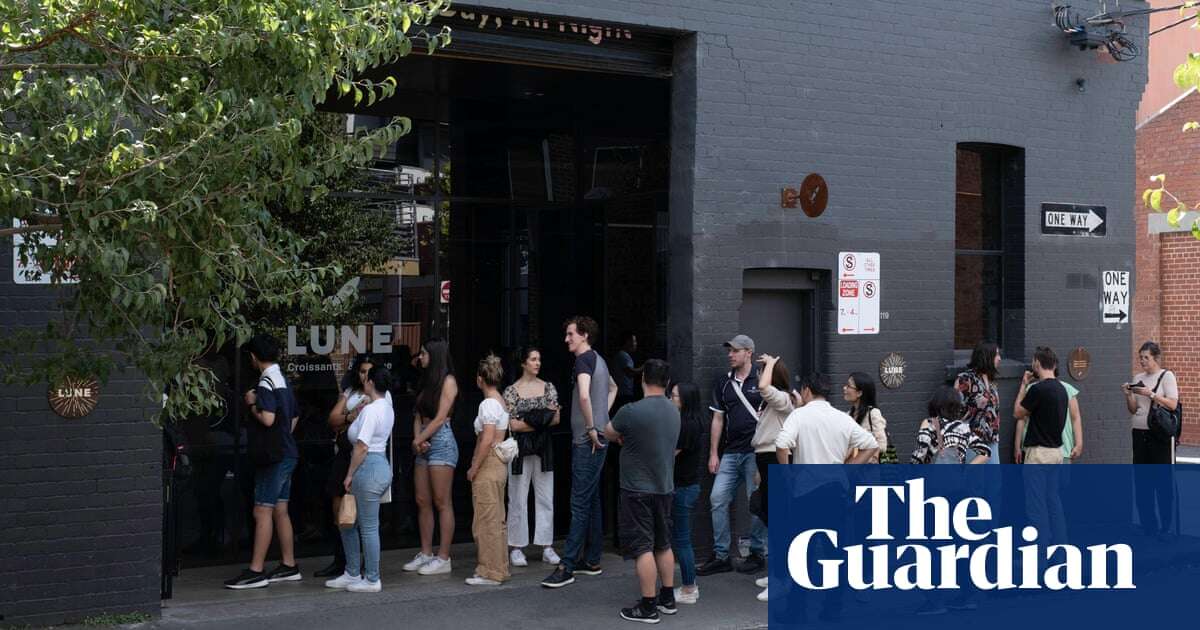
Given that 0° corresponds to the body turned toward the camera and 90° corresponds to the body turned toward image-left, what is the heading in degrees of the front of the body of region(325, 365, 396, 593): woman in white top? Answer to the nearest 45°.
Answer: approximately 90°

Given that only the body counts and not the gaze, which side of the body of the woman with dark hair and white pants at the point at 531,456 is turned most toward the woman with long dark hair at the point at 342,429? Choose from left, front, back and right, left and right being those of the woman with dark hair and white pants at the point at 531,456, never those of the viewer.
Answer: right

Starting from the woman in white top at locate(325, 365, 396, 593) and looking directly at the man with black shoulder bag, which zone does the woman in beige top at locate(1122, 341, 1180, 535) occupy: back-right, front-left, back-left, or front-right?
back-right

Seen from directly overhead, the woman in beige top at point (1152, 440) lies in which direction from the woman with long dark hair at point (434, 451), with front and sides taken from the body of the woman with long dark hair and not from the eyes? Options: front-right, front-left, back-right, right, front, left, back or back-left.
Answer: back-left

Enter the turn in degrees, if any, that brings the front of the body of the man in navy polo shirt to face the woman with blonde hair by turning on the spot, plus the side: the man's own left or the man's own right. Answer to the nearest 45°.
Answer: approximately 45° to the man's own right

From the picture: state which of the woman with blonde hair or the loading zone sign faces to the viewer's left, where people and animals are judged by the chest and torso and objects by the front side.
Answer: the woman with blonde hair

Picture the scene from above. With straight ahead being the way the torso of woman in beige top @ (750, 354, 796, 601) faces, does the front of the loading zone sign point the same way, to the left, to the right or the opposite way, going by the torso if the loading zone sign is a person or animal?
to the left

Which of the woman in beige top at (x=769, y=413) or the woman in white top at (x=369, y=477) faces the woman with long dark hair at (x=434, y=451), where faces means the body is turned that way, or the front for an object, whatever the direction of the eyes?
the woman in beige top at (x=769, y=413)

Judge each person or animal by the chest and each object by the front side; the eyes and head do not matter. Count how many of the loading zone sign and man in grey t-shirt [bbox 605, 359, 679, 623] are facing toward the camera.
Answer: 1
